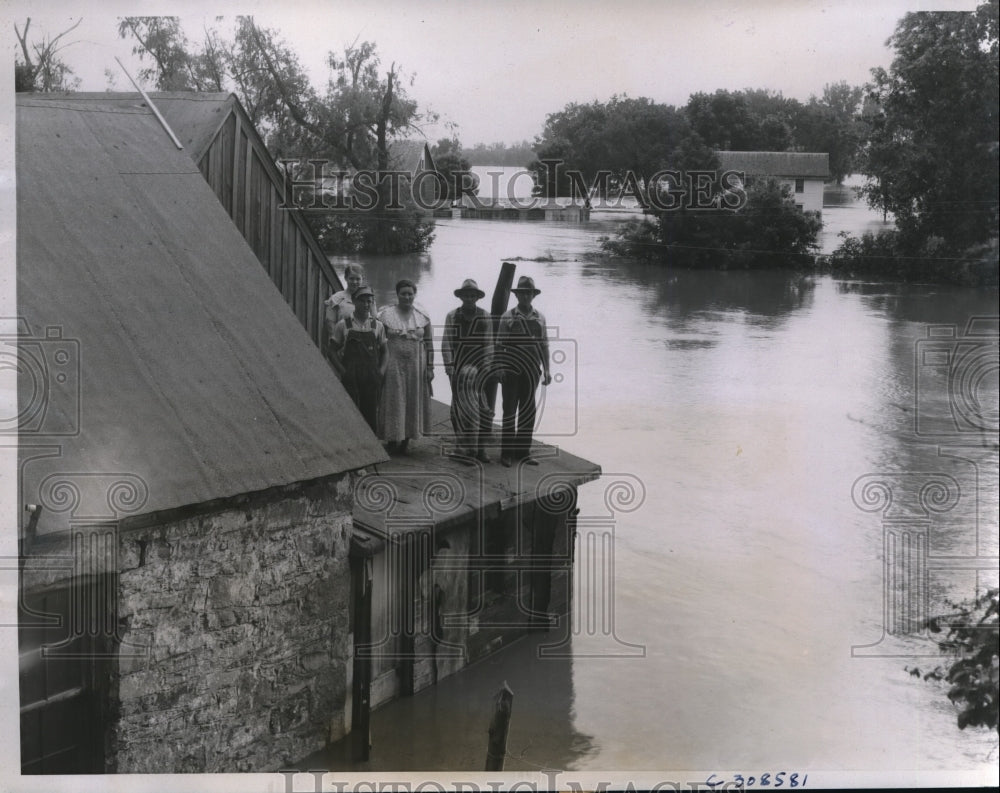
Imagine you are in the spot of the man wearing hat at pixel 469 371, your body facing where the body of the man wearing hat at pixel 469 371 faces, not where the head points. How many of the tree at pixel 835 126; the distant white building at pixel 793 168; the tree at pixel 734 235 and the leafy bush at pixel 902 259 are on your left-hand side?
4

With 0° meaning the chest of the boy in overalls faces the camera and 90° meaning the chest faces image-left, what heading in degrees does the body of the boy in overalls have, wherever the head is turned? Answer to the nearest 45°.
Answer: approximately 0°

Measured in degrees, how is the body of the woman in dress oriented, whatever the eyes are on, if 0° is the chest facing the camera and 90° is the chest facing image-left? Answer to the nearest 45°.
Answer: approximately 0°
